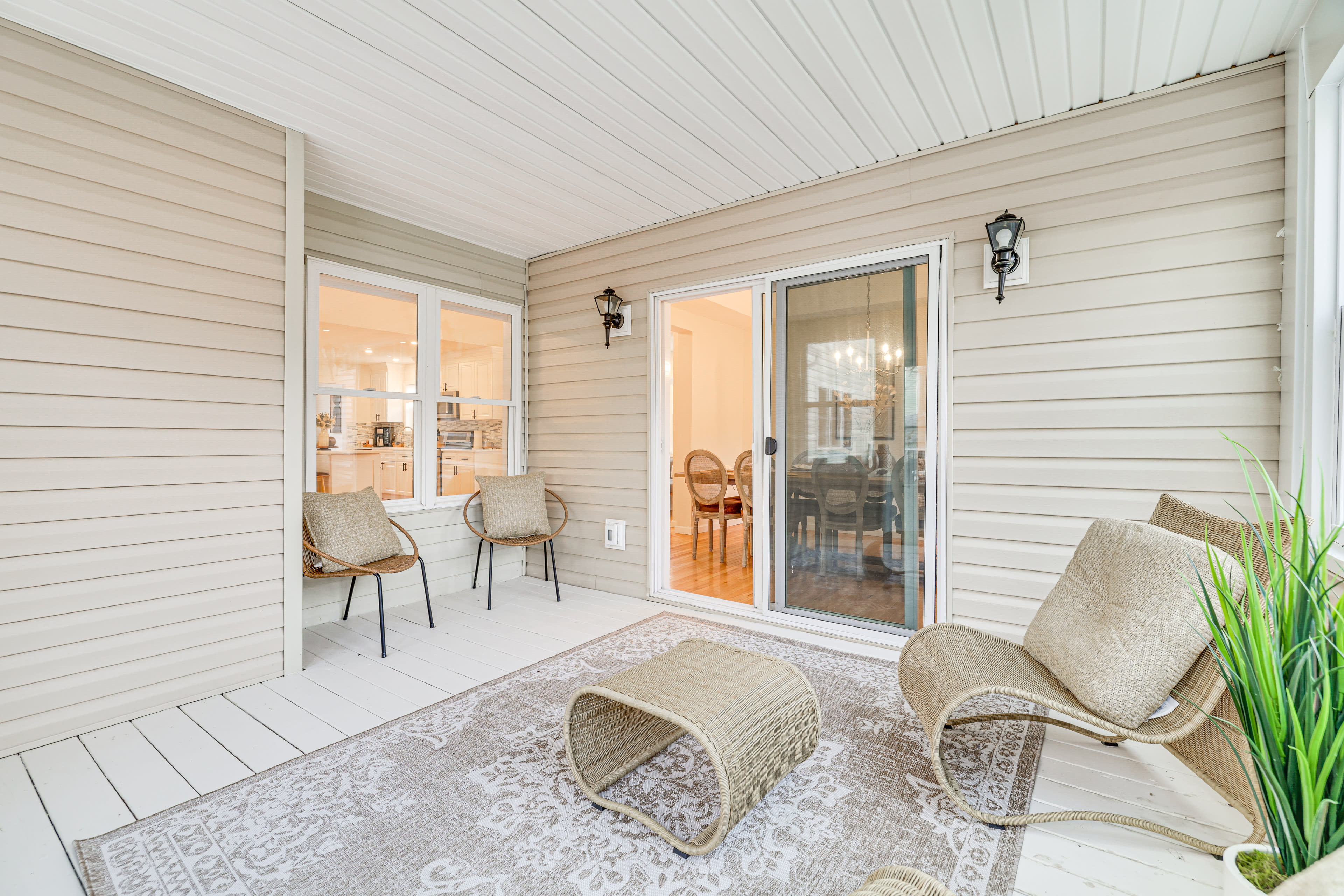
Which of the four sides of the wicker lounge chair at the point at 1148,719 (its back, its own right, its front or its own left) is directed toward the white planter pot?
left

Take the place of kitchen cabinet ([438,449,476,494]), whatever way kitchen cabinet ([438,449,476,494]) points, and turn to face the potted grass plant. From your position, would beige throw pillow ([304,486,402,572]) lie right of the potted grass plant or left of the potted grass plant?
right

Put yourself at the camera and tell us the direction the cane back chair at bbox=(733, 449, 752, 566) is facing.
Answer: facing away from the viewer and to the right of the viewer

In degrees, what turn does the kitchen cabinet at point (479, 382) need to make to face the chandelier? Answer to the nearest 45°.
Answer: approximately 90° to its left

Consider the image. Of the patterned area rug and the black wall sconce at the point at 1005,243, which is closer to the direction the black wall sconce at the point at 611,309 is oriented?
the patterned area rug

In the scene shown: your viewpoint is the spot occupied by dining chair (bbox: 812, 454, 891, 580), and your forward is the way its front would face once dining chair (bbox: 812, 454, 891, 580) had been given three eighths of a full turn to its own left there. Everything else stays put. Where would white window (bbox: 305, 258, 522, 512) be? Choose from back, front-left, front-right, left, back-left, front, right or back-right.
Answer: front

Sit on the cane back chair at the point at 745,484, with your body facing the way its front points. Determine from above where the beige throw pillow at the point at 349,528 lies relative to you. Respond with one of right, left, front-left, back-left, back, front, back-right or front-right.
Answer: back

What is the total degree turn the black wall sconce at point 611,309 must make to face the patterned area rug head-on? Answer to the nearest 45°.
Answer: approximately 45° to its left

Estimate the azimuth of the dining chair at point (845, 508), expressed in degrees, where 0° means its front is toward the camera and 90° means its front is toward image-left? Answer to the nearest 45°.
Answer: approximately 225°

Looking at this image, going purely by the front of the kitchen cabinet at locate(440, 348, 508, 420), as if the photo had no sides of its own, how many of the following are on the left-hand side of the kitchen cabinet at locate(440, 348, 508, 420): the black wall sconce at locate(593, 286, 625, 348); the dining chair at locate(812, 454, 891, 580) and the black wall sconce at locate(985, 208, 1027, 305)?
3
